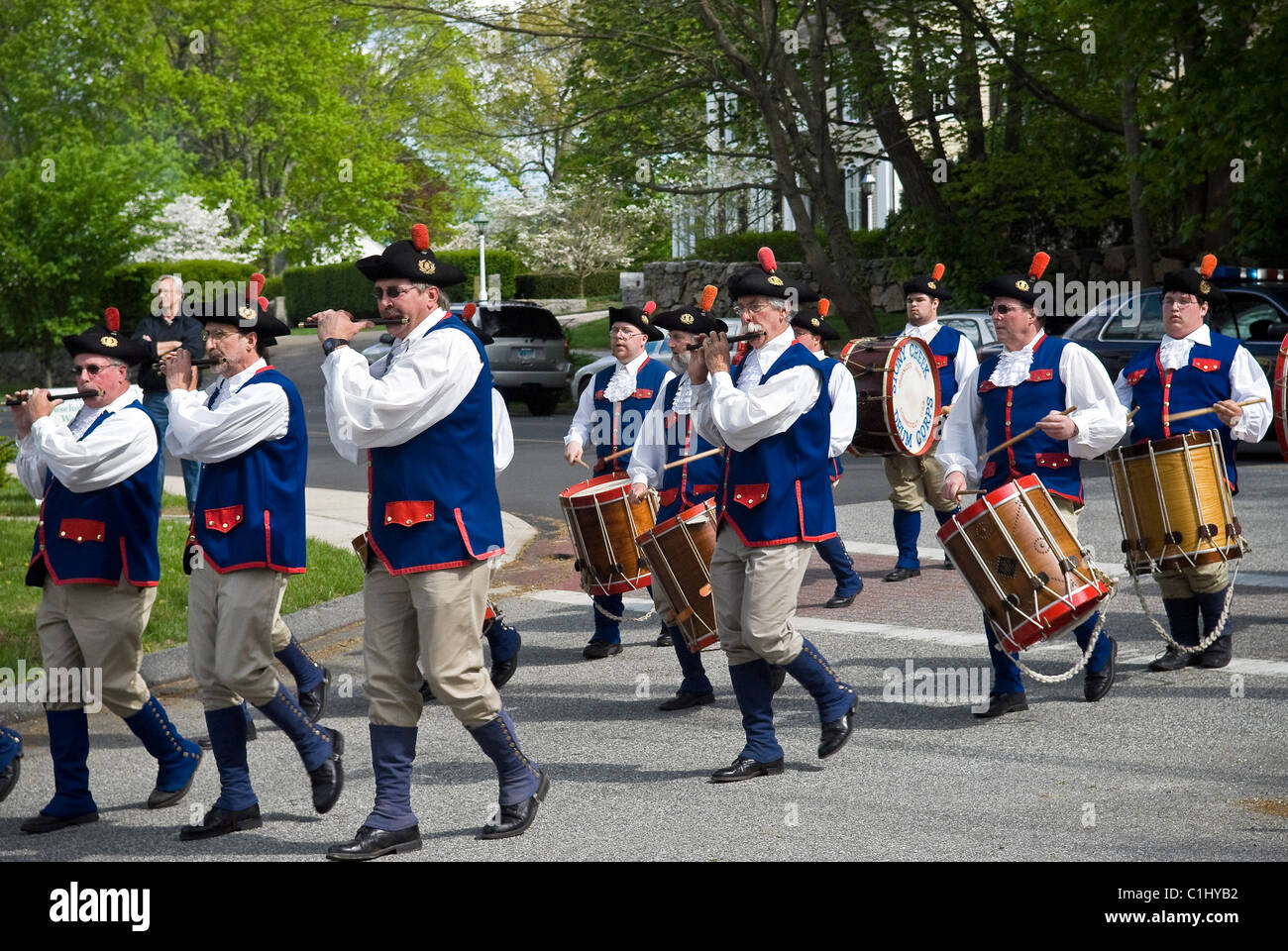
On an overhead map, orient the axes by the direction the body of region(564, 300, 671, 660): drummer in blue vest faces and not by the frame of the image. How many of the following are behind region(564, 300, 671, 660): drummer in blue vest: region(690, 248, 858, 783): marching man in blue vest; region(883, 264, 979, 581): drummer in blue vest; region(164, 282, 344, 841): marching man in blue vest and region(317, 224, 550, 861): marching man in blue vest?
1

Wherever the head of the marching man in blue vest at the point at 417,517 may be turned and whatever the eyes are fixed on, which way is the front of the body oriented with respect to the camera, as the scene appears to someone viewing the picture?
to the viewer's left

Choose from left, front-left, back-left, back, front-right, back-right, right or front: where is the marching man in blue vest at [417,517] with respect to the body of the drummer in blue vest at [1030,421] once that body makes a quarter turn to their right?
left

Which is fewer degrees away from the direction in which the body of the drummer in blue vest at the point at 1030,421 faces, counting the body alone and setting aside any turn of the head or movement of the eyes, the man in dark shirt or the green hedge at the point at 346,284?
the man in dark shirt

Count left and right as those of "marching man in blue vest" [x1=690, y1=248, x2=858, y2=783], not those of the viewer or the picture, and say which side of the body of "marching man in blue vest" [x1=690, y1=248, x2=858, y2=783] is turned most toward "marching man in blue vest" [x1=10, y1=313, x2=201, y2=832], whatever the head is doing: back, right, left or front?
front

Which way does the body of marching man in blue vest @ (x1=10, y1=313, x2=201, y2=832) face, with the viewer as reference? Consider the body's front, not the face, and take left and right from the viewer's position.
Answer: facing the viewer and to the left of the viewer

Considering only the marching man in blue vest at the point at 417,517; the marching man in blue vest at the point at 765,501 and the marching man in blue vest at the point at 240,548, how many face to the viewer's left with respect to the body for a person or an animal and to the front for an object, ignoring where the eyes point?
3

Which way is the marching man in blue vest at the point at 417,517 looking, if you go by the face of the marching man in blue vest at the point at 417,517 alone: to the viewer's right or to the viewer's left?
to the viewer's left

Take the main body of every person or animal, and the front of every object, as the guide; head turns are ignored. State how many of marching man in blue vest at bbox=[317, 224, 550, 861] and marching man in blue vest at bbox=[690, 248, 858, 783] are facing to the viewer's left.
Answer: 2

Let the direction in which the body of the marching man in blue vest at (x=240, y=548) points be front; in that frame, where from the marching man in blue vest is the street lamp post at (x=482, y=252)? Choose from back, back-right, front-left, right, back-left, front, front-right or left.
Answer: right

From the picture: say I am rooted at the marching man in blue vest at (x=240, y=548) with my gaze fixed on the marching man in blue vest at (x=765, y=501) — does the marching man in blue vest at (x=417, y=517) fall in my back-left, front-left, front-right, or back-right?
front-right

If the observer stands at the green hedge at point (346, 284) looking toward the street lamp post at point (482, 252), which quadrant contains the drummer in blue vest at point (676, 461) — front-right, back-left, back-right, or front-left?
front-right

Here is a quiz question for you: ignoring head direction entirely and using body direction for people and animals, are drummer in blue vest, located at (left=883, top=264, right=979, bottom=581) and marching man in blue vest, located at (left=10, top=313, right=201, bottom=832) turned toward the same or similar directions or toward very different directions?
same or similar directions

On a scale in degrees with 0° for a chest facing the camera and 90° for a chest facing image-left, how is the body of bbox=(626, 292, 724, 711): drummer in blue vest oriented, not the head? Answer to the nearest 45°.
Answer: approximately 45°

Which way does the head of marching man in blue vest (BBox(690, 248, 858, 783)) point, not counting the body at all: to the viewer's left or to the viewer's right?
to the viewer's left

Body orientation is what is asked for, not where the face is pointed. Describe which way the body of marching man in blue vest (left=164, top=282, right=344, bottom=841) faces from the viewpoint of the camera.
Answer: to the viewer's left

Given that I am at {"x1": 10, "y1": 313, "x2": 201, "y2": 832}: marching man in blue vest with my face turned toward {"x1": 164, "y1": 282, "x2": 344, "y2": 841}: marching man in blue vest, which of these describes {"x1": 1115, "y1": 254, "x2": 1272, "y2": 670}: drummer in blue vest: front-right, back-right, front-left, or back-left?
front-left
